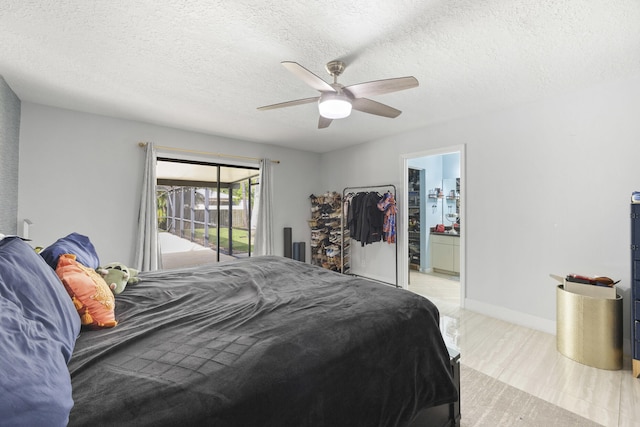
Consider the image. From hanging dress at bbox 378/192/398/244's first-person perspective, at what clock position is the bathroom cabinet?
The bathroom cabinet is roughly at 6 o'clock from the hanging dress.

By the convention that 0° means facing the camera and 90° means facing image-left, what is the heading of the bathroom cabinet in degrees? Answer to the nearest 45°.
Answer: approximately 45°

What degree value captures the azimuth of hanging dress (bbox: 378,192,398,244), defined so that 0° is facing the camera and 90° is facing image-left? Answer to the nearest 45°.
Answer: approximately 45°
